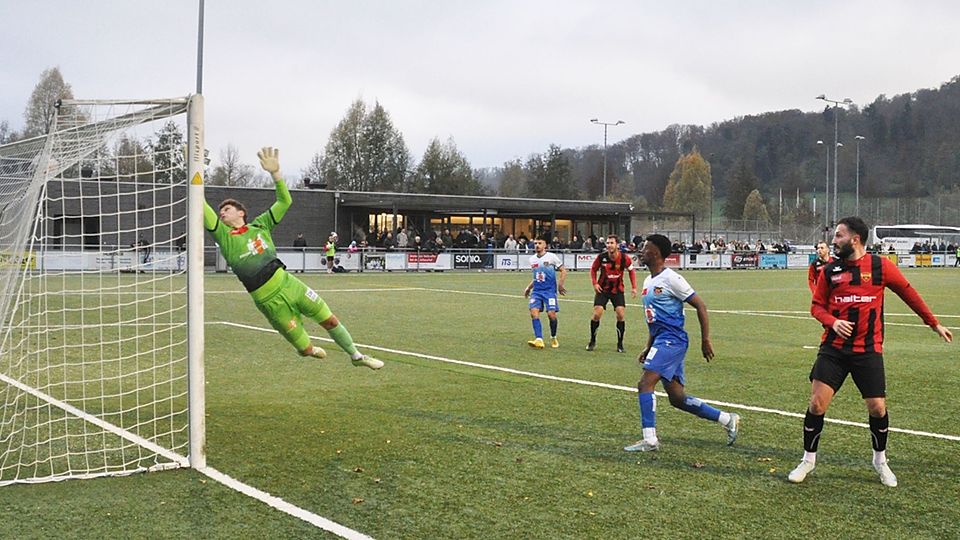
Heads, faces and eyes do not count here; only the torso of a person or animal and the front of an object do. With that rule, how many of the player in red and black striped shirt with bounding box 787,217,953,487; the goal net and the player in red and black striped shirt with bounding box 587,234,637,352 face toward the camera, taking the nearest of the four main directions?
2

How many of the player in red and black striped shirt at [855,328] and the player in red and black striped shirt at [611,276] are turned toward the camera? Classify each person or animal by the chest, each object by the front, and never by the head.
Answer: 2

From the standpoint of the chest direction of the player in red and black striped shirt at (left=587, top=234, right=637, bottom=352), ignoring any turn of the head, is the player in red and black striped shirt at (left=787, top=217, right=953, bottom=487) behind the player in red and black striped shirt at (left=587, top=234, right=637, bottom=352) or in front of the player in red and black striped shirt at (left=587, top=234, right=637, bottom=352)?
in front

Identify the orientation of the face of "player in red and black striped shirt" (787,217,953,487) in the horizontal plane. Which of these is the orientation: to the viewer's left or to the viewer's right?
to the viewer's left

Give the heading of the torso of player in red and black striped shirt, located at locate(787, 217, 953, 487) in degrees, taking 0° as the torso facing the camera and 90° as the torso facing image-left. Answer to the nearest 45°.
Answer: approximately 0°

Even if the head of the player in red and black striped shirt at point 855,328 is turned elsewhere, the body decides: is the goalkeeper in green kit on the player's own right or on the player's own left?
on the player's own right

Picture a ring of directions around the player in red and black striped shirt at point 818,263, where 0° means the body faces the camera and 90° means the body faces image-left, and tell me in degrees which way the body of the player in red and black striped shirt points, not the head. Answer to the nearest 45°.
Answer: approximately 45°

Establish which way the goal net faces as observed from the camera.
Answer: facing away from the viewer and to the right of the viewer

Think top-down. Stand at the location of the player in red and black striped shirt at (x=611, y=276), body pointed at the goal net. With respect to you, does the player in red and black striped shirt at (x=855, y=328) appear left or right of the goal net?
left
